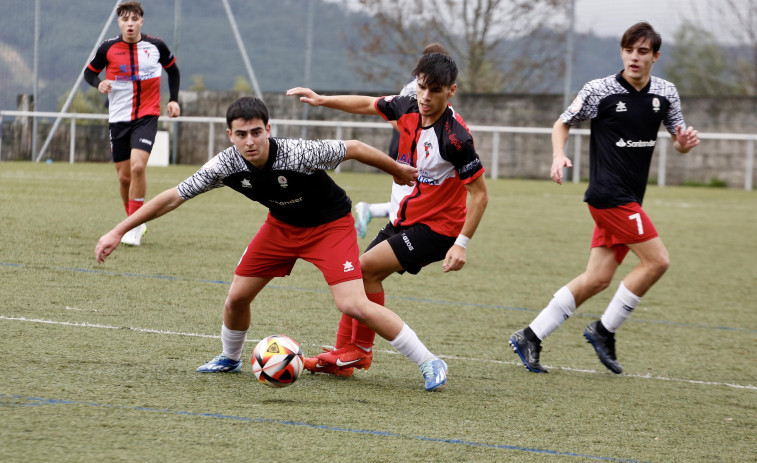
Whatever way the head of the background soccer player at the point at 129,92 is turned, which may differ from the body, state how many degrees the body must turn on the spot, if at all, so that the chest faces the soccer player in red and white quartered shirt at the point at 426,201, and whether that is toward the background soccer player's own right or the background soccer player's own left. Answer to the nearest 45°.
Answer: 0° — they already face them

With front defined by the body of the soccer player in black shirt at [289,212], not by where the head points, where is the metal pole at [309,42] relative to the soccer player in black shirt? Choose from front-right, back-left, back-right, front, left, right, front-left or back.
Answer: back

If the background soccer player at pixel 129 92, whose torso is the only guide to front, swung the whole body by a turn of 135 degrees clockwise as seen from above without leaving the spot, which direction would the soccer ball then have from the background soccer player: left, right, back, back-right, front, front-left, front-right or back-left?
back-left

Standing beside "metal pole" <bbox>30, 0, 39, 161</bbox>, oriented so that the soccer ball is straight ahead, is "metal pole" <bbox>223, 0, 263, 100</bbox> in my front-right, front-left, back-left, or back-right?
back-left

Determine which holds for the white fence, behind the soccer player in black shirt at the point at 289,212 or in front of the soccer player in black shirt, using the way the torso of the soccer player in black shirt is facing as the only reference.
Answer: behind

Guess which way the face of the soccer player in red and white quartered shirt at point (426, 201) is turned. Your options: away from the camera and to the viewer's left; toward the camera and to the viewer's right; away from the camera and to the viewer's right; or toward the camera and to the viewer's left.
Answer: toward the camera and to the viewer's left

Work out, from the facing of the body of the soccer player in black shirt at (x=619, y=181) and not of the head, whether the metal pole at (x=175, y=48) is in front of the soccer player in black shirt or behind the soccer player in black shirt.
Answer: behind

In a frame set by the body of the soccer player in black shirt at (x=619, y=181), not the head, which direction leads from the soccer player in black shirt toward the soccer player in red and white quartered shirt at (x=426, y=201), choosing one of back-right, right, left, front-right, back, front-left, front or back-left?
right

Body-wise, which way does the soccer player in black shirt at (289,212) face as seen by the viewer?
toward the camera

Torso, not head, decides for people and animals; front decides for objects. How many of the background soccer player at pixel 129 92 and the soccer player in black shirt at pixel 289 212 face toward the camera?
2

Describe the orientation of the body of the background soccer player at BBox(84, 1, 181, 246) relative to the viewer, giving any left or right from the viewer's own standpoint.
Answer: facing the viewer

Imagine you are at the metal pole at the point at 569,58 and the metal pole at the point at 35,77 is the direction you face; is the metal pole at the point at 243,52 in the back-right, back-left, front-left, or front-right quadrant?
front-right

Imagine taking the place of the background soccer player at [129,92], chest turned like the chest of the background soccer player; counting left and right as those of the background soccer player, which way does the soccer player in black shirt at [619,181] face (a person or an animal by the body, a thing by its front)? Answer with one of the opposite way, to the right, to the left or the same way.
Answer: the same way

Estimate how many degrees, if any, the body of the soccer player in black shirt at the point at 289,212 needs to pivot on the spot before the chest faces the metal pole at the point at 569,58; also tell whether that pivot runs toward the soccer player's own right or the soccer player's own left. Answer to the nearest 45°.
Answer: approximately 180°

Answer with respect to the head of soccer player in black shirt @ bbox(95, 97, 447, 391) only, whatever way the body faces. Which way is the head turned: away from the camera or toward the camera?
toward the camera

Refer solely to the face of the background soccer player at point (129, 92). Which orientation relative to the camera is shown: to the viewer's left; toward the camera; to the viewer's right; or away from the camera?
toward the camera

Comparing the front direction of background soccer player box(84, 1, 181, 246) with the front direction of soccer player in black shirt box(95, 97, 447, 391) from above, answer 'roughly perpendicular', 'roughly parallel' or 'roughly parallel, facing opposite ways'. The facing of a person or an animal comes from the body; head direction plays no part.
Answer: roughly parallel

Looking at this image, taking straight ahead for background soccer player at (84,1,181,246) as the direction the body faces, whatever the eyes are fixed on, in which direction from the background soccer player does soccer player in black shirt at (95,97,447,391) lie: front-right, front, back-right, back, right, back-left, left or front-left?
front
